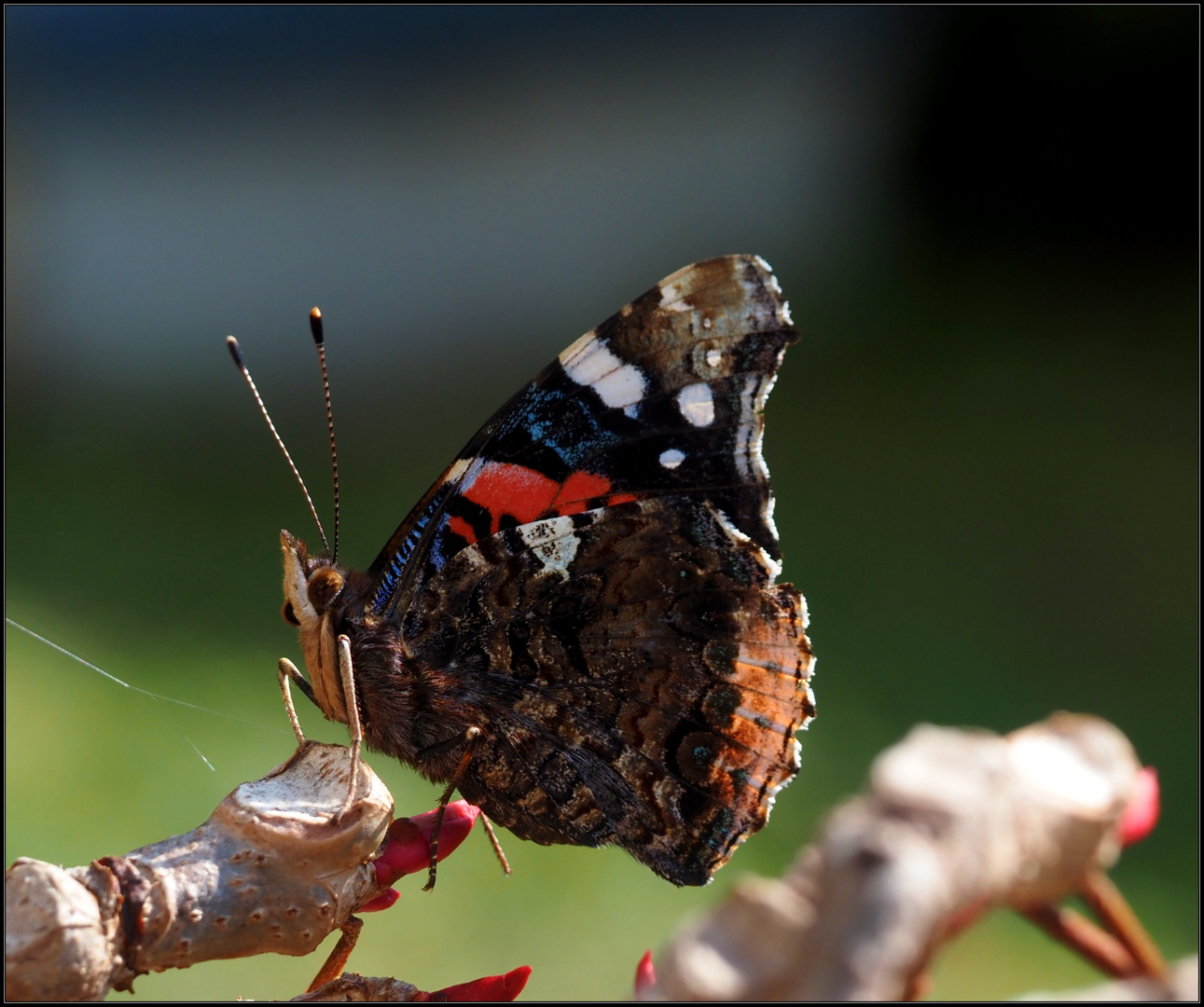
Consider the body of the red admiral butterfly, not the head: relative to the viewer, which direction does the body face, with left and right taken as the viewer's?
facing to the left of the viewer
